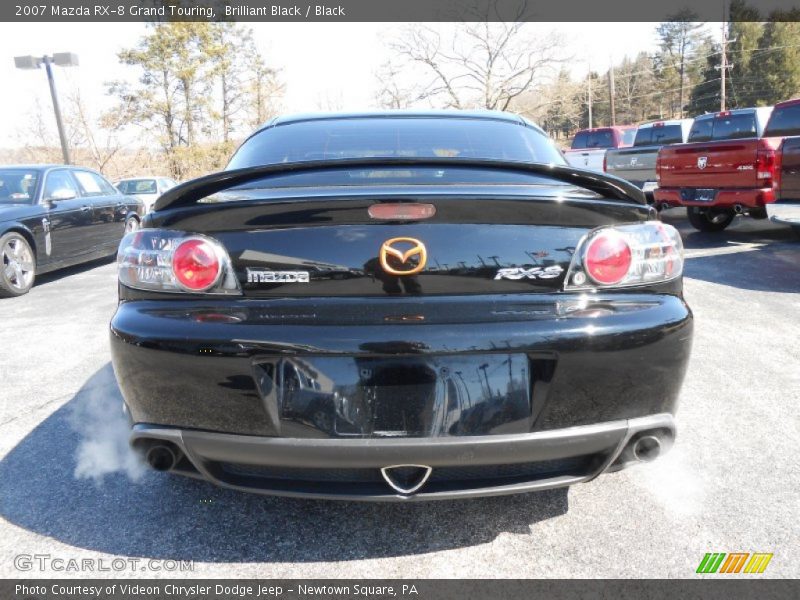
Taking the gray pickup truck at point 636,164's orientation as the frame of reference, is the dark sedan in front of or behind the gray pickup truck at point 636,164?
behind

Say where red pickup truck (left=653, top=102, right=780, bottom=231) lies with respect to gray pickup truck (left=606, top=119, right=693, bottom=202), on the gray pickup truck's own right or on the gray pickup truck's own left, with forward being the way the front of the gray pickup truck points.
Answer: on the gray pickup truck's own right

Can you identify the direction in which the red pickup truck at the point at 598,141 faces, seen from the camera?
facing away from the viewer and to the right of the viewer

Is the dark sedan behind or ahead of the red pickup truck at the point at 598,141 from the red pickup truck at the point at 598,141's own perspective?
behind

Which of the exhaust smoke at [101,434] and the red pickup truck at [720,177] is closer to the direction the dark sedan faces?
the exhaust smoke

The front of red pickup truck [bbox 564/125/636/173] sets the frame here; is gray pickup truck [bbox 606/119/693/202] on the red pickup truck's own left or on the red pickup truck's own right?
on the red pickup truck's own right

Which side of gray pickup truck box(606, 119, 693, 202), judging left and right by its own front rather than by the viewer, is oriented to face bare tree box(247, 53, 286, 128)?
left

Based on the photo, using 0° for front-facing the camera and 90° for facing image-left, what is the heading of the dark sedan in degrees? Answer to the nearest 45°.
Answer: approximately 45°

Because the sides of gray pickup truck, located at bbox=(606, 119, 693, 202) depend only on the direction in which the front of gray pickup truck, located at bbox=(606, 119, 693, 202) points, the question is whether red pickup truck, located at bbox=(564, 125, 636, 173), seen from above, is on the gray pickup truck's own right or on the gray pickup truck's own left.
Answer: on the gray pickup truck's own left
